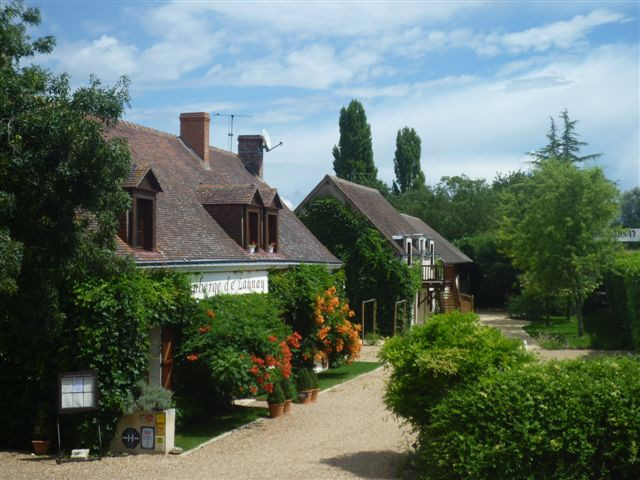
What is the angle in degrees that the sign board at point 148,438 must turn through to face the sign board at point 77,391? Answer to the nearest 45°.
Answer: approximately 45° to its right

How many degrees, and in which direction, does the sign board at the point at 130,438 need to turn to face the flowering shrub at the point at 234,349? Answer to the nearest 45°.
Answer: approximately 135° to its left

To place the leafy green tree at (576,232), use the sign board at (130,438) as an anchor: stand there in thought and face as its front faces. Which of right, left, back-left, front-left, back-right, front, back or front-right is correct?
back-left

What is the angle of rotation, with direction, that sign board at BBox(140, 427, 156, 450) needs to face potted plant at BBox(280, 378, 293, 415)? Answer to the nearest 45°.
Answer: approximately 135° to its left

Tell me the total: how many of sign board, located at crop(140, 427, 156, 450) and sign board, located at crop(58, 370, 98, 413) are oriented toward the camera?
2

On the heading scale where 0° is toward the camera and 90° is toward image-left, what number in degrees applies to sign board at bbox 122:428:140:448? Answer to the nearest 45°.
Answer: approximately 0°

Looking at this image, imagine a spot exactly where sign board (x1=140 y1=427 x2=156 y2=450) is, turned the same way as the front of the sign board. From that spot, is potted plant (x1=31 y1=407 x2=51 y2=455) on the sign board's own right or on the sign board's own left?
on the sign board's own right

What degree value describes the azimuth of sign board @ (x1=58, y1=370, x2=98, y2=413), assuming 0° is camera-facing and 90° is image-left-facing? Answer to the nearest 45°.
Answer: approximately 0°
